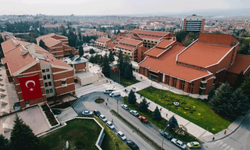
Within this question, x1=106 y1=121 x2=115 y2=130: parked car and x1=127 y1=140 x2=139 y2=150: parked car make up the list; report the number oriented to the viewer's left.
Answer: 0

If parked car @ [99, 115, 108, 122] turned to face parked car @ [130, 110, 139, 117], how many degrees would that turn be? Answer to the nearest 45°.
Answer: approximately 45° to its left

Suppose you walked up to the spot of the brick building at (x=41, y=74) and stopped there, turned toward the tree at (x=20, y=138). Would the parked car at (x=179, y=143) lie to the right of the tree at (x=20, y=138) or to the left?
left

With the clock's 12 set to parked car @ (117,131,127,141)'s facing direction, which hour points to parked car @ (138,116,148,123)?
parked car @ (138,116,148,123) is roughly at 9 o'clock from parked car @ (117,131,127,141).

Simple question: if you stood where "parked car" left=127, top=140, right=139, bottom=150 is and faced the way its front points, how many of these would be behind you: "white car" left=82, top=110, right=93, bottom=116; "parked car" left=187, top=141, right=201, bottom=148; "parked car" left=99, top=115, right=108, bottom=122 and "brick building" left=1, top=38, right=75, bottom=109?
3

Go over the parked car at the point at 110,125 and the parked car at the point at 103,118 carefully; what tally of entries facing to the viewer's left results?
0

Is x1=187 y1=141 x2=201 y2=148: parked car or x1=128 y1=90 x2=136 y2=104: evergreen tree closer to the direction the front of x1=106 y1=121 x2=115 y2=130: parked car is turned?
the parked car

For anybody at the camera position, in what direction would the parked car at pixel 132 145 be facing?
facing the viewer and to the right of the viewer

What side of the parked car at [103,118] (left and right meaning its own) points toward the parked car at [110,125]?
front
